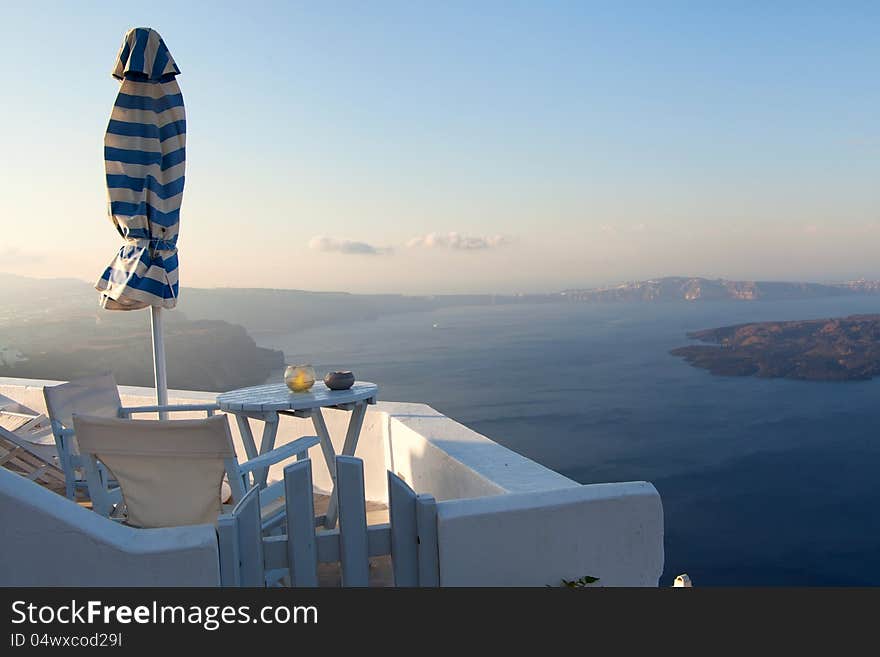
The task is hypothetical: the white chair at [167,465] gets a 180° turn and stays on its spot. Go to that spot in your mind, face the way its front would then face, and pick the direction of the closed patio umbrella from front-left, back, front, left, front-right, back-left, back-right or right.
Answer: back-right

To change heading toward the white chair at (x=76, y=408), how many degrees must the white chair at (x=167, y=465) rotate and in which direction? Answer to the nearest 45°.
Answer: approximately 45° to its left

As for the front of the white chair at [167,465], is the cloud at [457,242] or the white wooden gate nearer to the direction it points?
the cloud

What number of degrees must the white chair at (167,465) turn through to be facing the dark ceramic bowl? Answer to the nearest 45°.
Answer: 0° — it already faces it

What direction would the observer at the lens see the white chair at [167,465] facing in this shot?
facing away from the viewer and to the right of the viewer

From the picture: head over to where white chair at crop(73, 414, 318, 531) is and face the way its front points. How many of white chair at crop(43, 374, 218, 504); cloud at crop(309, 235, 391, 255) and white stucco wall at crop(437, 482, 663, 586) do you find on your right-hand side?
1

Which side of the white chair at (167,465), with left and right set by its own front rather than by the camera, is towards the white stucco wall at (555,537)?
right

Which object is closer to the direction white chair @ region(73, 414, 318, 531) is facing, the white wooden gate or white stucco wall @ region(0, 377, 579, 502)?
the white stucco wall

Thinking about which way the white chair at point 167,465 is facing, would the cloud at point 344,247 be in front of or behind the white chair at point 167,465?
in front

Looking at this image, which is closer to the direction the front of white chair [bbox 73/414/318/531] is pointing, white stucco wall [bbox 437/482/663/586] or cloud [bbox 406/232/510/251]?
the cloud

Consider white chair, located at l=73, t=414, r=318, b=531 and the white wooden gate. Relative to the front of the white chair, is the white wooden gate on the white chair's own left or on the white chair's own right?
on the white chair's own right

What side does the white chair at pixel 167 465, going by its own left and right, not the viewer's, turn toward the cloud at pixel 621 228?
front
